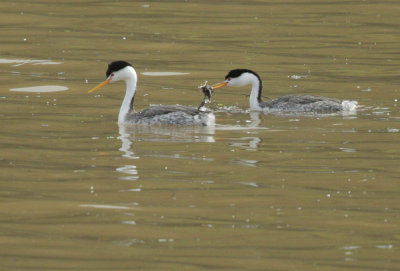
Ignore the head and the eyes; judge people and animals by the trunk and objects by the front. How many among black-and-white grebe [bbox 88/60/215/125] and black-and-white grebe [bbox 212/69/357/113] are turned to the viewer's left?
2

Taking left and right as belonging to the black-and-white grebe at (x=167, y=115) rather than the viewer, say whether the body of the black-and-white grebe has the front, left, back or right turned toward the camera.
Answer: left

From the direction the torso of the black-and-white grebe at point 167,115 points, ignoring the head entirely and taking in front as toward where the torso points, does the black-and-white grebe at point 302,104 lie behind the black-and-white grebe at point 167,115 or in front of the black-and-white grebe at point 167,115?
behind

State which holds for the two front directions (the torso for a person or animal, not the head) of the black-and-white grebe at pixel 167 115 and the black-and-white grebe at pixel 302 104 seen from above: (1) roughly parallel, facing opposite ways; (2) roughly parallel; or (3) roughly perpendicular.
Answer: roughly parallel

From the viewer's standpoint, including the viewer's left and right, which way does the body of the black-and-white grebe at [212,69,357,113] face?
facing to the left of the viewer

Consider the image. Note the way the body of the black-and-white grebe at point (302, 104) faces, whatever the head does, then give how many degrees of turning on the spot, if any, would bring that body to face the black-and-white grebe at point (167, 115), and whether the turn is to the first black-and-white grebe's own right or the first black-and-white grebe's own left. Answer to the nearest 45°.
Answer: approximately 45° to the first black-and-white grebe's own left
